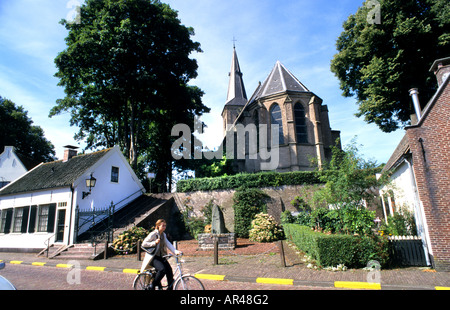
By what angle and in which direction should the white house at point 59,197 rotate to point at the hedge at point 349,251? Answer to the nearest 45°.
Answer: approximately 90° to its left

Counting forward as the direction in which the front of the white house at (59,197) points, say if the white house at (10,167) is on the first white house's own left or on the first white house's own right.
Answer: on the first white house's own right

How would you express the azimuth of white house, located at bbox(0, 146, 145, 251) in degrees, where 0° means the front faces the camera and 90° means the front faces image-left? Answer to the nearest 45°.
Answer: approximately 45°
